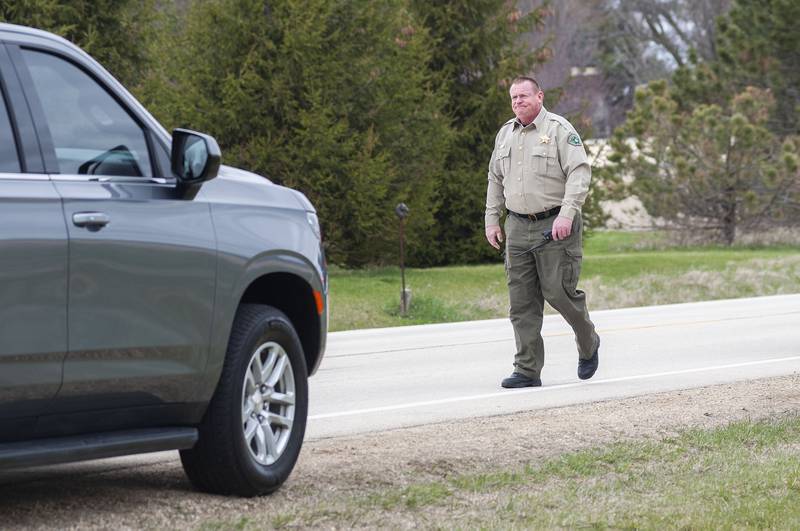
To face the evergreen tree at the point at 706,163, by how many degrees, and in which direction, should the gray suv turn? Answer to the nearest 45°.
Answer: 0° — it already faces it

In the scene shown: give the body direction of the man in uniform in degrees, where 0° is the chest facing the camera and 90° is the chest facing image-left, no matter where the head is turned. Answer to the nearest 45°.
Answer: approximately 45°

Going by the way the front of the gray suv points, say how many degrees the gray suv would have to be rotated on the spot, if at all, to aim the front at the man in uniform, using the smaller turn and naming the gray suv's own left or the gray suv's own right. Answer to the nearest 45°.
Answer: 0° — it already faces them

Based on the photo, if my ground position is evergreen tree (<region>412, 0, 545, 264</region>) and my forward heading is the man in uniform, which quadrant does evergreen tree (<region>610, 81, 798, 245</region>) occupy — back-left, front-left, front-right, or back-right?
back-left

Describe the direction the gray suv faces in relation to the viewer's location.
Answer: facing away from the viewer and to the right of the viewer

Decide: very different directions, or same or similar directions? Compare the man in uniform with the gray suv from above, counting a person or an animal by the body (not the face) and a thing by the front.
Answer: very different directions

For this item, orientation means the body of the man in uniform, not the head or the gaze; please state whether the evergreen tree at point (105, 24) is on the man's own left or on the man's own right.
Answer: on the man's own right

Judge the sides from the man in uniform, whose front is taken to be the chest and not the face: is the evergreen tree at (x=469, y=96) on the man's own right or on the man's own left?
on the man's own right

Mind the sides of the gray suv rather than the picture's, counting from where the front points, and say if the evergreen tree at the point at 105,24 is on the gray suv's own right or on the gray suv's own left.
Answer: on the gray suv's own left
